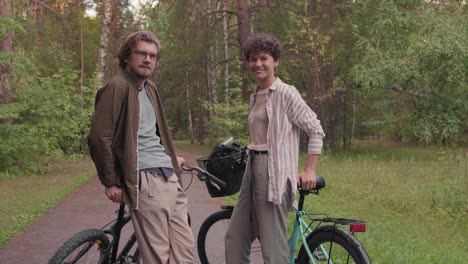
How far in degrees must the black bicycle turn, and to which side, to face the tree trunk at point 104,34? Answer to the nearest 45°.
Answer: approximately 45° to its left

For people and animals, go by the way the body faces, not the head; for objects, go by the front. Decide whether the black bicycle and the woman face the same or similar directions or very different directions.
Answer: very different directions

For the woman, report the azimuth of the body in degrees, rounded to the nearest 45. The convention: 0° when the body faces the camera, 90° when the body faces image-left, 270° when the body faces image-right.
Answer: approximately 45°

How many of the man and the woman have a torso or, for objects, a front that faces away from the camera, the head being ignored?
0

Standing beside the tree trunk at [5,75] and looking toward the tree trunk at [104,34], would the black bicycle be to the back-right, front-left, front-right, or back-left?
back-right

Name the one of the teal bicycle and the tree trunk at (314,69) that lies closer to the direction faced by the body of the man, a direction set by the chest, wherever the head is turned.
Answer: the teal bicycle

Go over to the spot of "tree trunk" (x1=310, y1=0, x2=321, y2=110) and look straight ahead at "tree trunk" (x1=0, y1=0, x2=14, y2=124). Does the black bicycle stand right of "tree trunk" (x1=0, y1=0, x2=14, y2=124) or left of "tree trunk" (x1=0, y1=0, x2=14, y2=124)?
left
